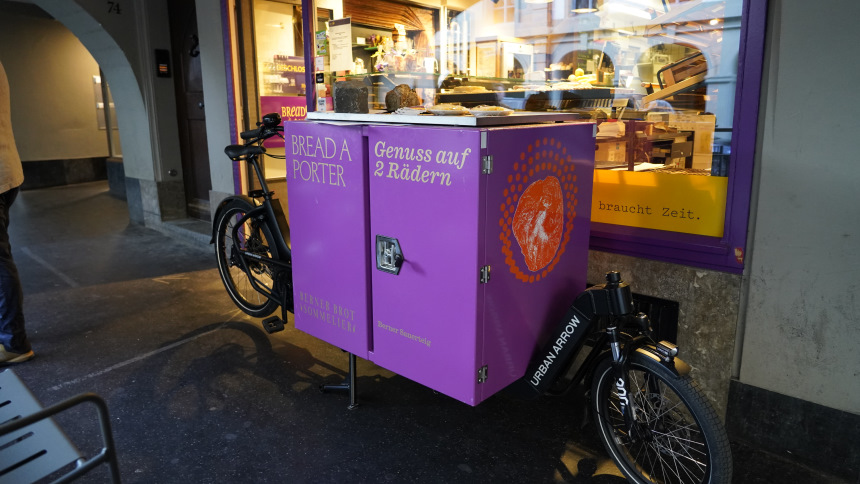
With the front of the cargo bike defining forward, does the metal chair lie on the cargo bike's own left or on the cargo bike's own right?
on the cargo bike's own right

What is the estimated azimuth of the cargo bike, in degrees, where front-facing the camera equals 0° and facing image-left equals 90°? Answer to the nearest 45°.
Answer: approximately 315°

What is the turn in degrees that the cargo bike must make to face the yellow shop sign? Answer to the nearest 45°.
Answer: approximately 90° to its left
